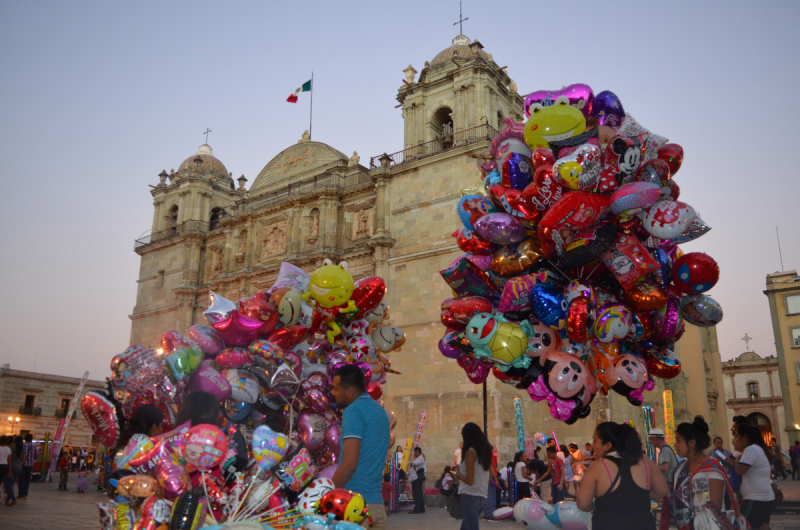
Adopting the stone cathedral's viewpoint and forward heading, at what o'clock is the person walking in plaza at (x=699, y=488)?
The person walking in plaza is roughly at 10 o'clock from the stone cathedral.

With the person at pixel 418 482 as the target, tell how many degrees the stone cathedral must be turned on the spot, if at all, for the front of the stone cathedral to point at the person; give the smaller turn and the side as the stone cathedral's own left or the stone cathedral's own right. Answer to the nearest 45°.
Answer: approximately 45° to the stone cathedral's own left

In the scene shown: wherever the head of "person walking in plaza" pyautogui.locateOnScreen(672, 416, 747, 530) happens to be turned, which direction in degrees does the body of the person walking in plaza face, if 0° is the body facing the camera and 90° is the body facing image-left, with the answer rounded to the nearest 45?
approximately 45°

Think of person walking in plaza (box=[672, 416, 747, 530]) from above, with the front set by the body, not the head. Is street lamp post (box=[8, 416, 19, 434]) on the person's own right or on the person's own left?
on the person's own right
